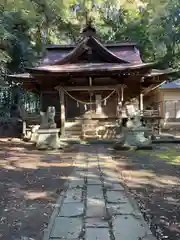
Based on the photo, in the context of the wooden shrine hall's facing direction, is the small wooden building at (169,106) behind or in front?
behind

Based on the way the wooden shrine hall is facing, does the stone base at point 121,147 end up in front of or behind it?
in front

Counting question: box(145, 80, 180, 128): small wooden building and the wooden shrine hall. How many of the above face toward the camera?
2

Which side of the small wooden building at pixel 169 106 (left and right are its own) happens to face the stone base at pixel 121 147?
front

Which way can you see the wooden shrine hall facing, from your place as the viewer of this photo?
facing the viewer

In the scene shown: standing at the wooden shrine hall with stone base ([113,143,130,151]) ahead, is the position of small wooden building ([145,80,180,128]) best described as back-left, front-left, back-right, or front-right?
back-left
